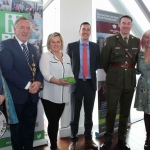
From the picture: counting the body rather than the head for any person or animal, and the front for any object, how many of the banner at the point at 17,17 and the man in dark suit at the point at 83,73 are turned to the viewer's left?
0

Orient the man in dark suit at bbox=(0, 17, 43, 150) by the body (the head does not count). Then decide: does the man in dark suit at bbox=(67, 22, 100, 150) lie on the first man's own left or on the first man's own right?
on the first man's own left

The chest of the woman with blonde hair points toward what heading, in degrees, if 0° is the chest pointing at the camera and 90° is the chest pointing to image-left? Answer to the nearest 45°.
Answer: approximately 315°

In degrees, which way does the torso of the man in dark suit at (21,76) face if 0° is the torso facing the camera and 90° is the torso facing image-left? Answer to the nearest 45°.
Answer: approximately 315°

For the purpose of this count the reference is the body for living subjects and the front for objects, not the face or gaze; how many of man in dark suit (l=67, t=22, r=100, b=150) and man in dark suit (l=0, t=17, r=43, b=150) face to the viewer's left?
0

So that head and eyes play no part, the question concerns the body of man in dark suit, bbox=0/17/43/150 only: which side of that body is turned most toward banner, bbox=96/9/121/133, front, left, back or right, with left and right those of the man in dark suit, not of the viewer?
left

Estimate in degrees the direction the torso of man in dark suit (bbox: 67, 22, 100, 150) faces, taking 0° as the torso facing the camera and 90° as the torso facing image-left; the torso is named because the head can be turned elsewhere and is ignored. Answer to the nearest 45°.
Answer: approximately 0°
